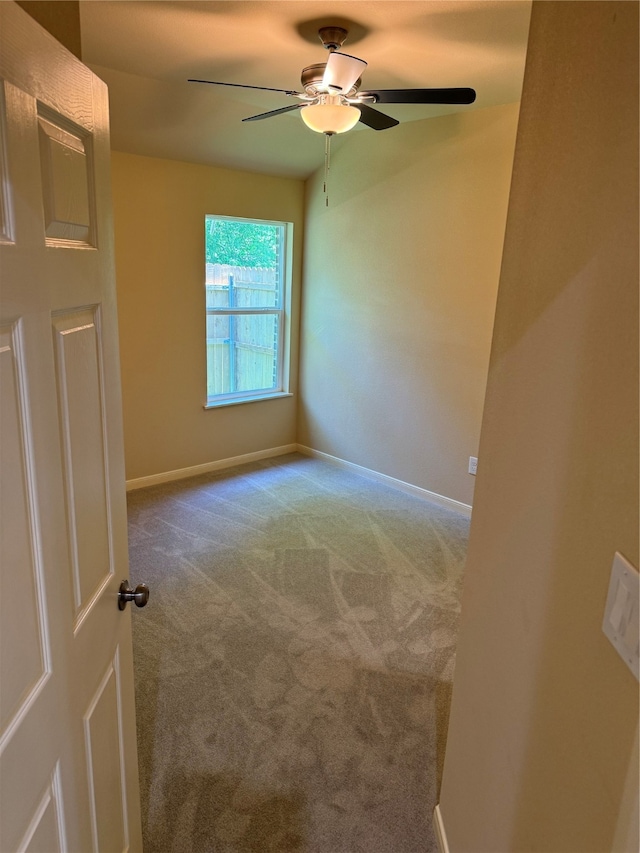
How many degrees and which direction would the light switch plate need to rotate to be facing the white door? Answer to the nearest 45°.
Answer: approximately 45° to its right

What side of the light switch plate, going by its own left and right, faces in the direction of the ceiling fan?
right

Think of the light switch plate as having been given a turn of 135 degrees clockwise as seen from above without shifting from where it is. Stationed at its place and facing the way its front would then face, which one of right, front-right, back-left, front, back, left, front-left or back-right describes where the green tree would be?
front-left

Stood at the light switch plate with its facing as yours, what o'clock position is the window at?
The window is roughly at 3 o'clock from the light switch plate.

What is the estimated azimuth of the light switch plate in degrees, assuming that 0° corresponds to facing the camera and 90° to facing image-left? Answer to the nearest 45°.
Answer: approximately 45°
